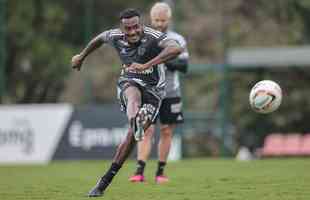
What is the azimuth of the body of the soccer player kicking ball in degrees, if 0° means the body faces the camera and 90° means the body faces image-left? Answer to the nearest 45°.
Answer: approximately 0°
